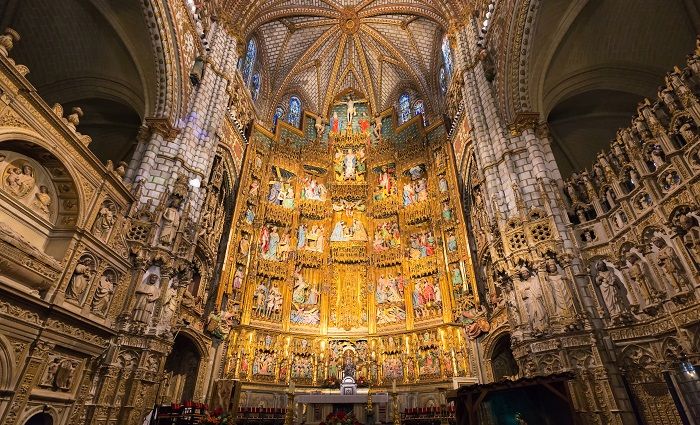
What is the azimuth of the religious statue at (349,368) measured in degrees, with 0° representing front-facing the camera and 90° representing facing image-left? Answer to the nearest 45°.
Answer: approximately 0°

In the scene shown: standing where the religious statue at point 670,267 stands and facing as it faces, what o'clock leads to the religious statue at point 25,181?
the religious statue at point 25,181 is roughly at 12 o'clock from the religious statue at point 670,267.

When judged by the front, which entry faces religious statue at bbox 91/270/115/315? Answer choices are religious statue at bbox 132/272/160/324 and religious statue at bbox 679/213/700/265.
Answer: religious statue at bbox 679/213/700/265

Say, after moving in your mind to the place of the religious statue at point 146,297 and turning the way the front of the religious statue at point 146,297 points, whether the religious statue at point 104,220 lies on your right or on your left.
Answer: on your right

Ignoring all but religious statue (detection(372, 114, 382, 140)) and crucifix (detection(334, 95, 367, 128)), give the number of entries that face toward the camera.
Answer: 2

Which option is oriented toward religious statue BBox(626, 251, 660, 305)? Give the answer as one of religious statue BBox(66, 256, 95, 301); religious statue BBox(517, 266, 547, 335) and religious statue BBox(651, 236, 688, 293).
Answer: religious statue BBox(66, 256, 95, 301)

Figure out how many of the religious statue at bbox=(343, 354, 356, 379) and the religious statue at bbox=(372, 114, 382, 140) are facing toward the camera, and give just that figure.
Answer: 2
